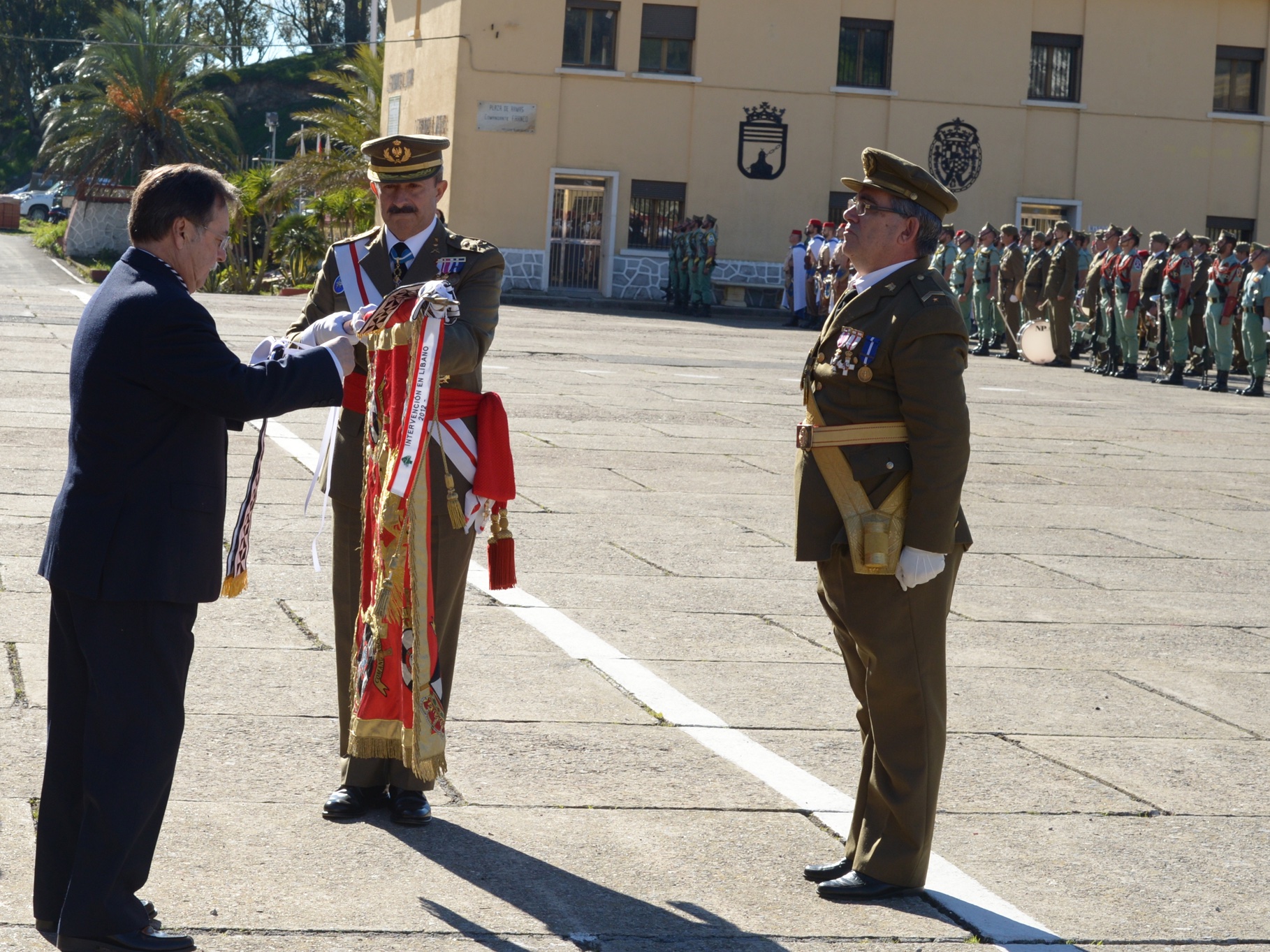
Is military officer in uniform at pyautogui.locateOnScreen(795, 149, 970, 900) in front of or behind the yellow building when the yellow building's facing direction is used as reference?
in front

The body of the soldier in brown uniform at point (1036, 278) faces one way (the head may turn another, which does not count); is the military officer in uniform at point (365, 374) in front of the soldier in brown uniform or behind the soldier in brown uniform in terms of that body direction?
in front

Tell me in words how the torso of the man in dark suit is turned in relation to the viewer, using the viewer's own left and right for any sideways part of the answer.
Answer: facing to the right of the viewer

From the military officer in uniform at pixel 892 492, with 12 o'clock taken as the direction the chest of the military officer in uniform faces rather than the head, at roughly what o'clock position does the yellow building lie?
The yellow building is roughly at 3 o'clock from the military officer in uniform.

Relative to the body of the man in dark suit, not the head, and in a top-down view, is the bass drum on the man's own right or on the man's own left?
on the man's own left

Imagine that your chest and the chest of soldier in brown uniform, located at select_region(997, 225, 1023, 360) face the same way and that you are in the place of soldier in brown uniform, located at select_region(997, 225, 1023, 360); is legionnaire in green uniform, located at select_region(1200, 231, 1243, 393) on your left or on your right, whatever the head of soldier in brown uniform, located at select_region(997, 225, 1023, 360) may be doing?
on your left

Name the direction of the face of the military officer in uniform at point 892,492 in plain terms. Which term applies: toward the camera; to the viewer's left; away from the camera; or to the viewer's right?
to the viewer's left

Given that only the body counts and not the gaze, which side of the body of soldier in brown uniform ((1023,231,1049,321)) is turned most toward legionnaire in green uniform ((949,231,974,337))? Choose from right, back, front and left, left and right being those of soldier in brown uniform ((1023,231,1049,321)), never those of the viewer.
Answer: right

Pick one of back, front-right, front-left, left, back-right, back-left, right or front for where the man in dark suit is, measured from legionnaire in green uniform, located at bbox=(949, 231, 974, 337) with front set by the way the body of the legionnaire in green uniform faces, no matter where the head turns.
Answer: front-left

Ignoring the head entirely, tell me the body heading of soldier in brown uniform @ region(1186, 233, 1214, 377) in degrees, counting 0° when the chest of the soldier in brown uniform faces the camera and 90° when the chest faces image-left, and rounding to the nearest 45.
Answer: approximately 90°

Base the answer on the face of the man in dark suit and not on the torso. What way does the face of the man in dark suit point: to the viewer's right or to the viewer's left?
to the viewer's right

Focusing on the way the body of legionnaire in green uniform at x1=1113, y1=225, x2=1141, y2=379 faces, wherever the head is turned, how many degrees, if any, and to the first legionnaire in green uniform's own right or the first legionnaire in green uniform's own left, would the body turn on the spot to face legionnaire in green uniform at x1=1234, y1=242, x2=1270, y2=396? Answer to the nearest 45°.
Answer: approximately 90° to the first legionnaire in green uniform's own left

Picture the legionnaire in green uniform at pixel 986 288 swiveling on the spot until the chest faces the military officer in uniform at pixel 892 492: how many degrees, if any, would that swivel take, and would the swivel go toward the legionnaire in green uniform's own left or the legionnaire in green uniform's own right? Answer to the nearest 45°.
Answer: approximately 45° to the legionnaire in green uniform's own left
